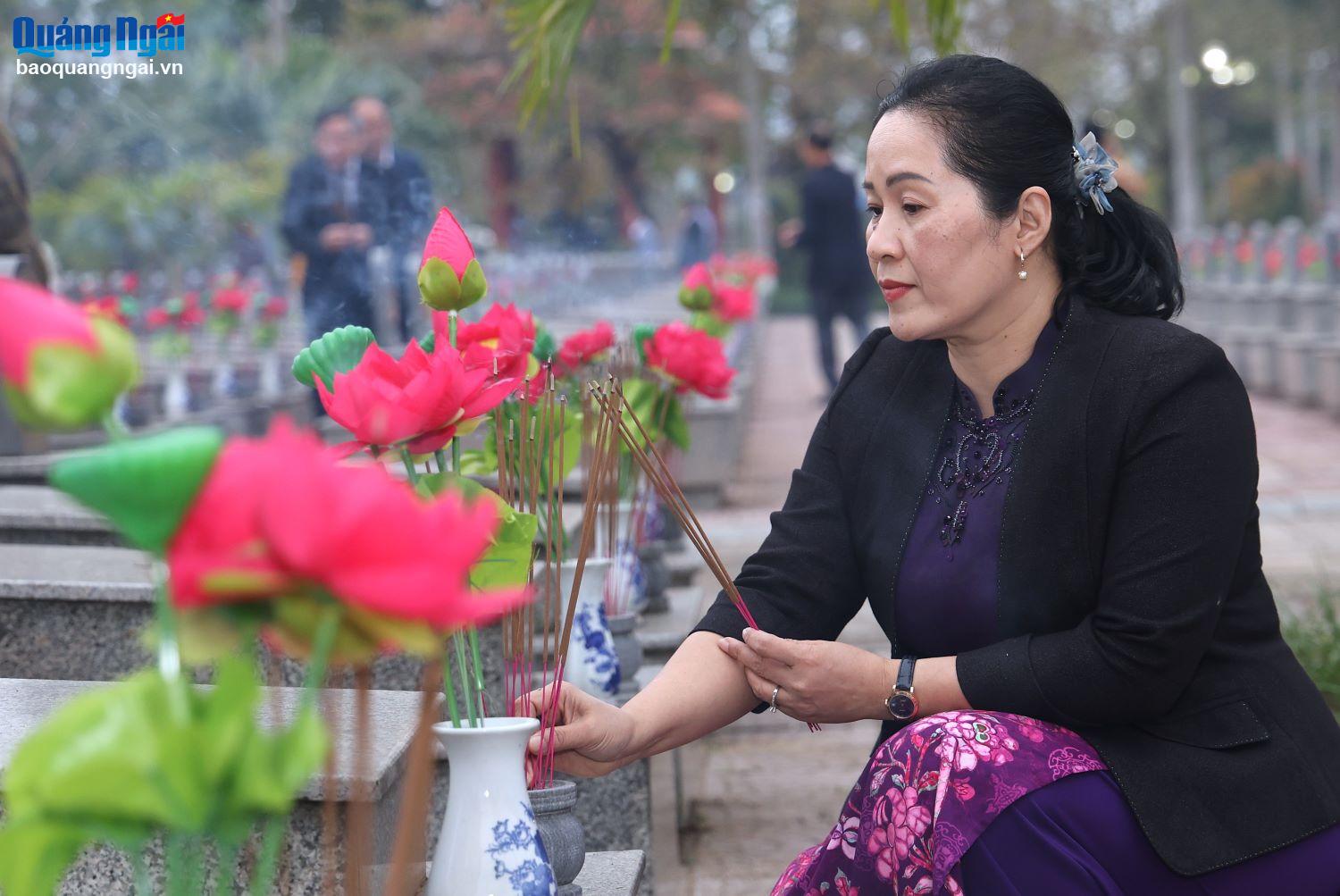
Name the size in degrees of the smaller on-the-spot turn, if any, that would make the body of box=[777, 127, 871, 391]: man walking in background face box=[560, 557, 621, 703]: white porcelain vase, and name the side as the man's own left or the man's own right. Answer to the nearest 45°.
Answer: approximately 90° to the man's own left

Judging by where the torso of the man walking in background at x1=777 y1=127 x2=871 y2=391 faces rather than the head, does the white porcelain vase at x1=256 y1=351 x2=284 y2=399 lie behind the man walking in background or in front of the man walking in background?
in front

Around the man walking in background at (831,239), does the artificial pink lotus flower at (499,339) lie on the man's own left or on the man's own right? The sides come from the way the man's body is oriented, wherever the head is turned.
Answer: on the man's own left

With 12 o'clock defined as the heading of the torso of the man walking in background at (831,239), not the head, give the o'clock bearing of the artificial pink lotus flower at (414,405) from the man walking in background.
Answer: The artificial pink lotus flower is roughly at 9 o'clock from the man walking in background.

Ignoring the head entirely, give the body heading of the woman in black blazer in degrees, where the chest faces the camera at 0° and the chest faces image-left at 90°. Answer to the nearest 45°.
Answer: approximately 45°

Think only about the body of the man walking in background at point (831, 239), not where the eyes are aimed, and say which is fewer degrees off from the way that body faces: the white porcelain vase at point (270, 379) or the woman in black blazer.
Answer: the white porcelain vase

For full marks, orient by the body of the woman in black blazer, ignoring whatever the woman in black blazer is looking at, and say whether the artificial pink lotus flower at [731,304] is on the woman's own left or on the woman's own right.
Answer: on the woman's own right

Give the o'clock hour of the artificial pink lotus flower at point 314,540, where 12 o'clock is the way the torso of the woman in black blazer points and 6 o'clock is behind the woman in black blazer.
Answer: The artificial pink lotus flower is roughly at 11 o'clock from the woman in black blazer.

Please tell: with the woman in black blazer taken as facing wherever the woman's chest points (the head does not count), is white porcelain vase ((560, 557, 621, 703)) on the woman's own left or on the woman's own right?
on the woman's own right

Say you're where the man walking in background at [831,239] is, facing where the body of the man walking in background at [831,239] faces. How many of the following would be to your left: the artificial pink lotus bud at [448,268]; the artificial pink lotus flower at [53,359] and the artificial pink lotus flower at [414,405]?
3

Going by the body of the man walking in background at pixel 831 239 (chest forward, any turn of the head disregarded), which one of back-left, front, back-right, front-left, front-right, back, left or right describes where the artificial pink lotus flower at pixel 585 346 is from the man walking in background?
left

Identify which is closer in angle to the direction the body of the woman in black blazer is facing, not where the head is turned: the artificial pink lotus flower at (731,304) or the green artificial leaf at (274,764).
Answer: the green artificial leaf

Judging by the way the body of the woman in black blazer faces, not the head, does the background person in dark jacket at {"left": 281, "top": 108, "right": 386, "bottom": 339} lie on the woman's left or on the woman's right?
on the woman's right
